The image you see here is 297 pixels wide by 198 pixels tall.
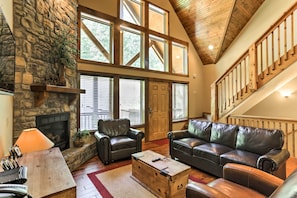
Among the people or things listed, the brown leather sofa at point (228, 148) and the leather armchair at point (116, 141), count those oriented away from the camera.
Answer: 0

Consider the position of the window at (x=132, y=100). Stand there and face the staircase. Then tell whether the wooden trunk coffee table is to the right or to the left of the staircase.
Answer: right

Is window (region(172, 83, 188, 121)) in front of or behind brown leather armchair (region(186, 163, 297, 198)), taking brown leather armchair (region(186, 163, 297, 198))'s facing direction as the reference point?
in front

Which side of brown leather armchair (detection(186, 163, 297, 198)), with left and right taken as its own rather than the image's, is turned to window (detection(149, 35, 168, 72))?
front

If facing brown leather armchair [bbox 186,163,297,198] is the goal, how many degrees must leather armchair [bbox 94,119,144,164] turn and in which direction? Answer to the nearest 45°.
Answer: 0° — it already faces it

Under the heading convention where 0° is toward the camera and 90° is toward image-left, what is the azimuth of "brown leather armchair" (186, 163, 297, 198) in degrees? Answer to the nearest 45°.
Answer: approximately 135°

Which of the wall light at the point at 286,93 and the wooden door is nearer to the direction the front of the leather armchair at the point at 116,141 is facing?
the wall light

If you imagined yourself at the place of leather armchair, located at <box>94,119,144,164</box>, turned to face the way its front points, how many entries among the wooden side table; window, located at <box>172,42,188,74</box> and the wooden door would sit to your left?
2

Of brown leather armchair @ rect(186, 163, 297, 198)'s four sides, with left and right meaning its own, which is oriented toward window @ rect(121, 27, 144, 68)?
front

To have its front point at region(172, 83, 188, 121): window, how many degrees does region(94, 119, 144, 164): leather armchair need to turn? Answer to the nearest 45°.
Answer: approximately 90° to its left

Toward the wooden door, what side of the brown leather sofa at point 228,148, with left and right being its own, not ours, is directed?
right

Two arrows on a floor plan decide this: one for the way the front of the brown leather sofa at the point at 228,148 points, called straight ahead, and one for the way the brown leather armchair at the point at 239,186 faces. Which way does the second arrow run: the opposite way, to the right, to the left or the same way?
to the right
